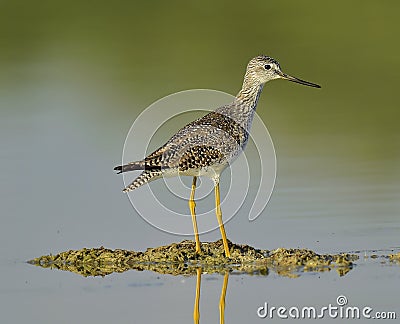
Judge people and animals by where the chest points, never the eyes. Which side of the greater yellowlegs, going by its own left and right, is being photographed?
right
